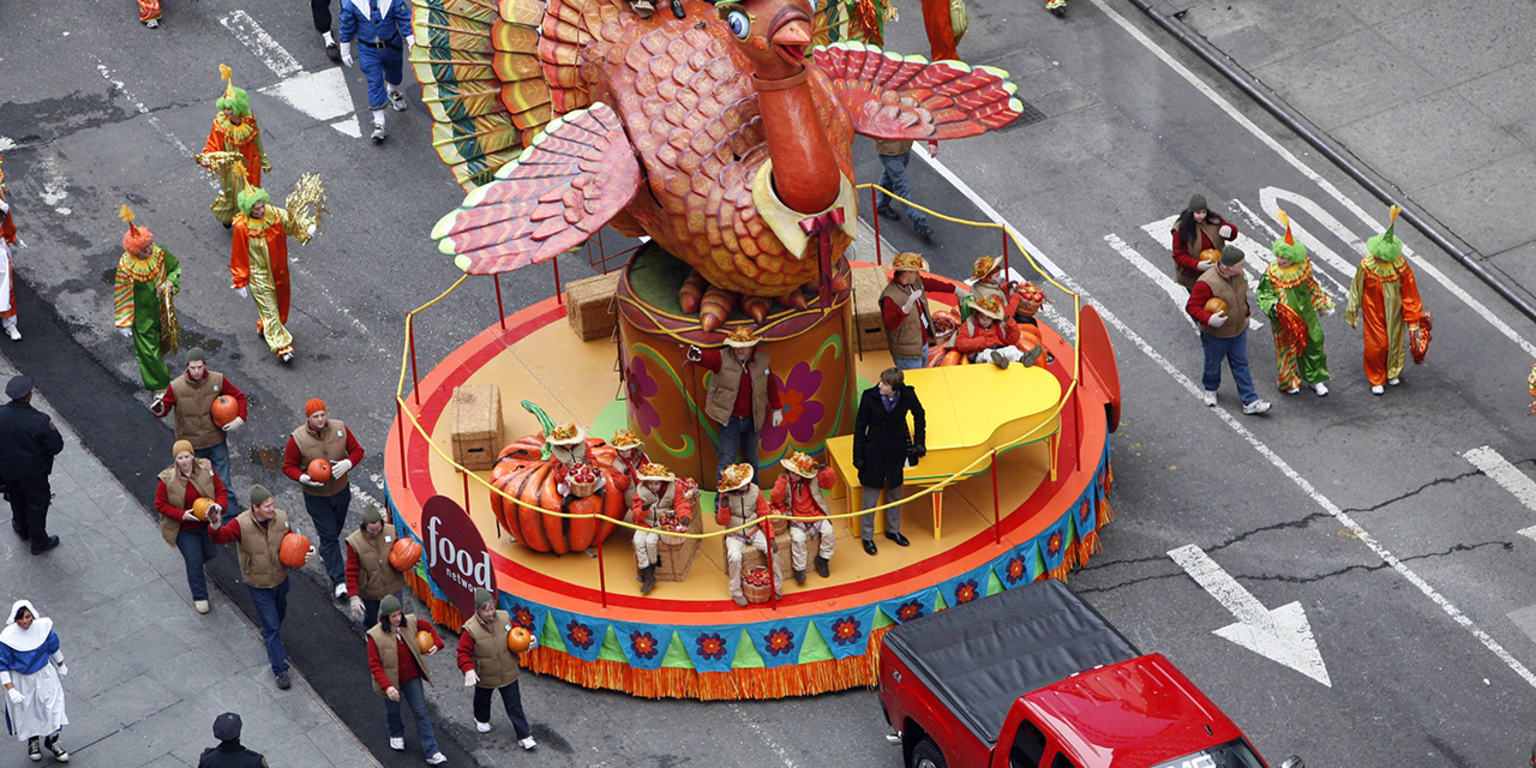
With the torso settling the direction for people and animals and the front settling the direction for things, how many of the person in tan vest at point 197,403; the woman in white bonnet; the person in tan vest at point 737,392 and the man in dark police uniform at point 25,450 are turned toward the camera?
3

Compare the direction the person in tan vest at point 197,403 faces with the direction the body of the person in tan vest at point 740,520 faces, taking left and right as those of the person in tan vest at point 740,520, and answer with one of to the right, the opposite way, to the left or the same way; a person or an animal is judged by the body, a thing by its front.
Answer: the same way

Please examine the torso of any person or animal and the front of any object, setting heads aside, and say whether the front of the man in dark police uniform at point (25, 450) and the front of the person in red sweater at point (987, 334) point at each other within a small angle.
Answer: no

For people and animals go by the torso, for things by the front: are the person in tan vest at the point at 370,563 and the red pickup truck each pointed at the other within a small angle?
no

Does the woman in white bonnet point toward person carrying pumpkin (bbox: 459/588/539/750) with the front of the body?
no

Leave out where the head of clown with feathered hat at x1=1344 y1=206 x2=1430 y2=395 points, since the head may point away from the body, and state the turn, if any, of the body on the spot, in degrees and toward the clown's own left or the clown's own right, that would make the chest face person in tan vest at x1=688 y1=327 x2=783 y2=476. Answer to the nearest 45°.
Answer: approximately 45° to the clown's own right

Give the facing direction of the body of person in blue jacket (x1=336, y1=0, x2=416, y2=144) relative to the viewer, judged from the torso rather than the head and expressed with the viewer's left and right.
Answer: facing the viewer

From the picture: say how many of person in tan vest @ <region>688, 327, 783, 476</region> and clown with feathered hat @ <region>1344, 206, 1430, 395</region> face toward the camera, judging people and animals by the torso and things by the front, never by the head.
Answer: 2

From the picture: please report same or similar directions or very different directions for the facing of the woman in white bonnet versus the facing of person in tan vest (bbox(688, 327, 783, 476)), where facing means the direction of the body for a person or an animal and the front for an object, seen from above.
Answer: same or similar directions

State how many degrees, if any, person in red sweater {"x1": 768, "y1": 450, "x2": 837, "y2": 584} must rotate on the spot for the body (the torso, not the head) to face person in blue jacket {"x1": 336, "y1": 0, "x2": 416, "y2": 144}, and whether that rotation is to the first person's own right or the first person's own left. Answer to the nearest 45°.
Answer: approximately 135° to the first person's own right

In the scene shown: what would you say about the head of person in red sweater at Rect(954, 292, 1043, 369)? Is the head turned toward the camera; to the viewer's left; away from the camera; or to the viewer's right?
toward the camera

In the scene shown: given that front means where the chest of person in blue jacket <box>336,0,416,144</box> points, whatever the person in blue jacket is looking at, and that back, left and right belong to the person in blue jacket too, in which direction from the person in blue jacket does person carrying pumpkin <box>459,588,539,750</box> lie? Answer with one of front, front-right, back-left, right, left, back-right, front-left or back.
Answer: front

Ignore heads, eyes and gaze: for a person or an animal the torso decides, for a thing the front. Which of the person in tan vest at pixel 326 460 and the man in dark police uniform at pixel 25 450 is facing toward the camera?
the person in tan vest

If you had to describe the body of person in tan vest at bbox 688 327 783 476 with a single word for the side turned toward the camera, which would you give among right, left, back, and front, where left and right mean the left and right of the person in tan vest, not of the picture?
front

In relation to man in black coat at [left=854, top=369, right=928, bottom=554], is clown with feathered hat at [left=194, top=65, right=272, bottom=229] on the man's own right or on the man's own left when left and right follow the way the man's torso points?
on the man's own right

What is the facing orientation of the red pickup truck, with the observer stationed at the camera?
facing the viewer and to the right of the viewer

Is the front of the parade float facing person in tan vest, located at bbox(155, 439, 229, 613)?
no

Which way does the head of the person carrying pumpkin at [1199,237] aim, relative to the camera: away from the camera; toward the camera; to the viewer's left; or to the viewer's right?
toward the camera

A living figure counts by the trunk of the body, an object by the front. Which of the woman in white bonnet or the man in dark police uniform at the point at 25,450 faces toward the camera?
the woman in white bonnet

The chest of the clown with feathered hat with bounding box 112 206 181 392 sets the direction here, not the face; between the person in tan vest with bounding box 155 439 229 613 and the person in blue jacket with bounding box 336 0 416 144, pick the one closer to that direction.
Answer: the person in tan vest

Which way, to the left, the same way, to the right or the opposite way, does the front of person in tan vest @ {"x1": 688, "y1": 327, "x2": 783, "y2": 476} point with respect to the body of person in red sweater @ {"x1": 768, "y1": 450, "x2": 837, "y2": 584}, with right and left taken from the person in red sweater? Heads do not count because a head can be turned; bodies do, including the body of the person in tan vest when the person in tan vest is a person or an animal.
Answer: the same way

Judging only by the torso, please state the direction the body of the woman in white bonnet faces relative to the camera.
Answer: toward the camera

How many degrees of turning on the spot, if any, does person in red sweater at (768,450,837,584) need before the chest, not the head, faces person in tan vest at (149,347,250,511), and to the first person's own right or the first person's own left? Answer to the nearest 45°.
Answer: approximately 90° to the first person's own right
